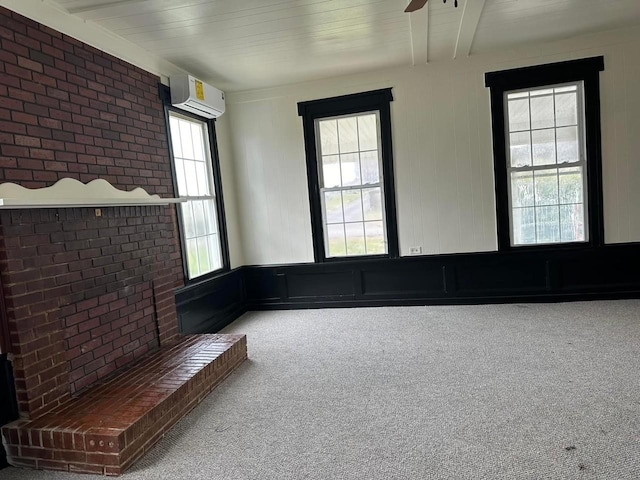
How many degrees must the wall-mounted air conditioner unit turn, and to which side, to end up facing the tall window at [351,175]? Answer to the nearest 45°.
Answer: approximately 45° to its left

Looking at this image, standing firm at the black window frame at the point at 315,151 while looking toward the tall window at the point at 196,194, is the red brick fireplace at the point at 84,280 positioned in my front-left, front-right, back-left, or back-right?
front-left

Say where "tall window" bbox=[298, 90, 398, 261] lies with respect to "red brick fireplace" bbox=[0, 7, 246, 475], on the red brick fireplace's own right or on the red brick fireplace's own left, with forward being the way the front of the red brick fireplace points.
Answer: on the red brick fireplace's own left

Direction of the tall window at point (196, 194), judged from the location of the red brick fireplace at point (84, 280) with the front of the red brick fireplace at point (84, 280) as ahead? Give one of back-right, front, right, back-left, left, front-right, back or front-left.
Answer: left

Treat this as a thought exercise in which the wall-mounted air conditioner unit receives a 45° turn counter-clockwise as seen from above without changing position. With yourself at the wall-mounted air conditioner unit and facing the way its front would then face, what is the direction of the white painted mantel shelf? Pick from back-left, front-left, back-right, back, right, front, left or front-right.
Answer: back-right

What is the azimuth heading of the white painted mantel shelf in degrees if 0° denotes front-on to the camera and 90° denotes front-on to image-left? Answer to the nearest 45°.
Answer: approximately 315°

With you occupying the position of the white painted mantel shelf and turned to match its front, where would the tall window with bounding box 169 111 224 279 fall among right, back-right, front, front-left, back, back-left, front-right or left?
left

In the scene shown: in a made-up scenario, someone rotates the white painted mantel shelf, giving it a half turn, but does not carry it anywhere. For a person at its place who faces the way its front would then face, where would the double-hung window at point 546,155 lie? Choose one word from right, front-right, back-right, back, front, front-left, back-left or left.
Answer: back-right

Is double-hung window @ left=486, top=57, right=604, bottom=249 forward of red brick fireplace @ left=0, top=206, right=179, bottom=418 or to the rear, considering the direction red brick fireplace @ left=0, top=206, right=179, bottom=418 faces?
forward

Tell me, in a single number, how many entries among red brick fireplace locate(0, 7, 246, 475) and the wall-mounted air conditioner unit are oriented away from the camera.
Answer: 0

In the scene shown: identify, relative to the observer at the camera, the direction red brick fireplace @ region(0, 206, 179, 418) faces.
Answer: facing the viewer and to the right of the viewer
